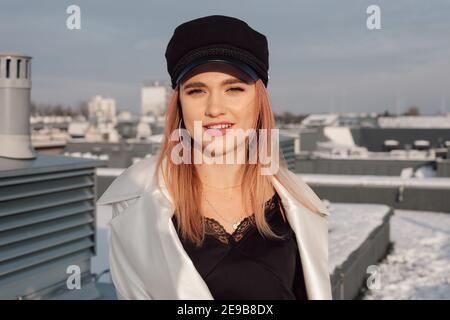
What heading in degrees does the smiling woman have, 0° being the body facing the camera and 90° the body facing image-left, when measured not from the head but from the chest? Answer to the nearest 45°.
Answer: approximately 0°

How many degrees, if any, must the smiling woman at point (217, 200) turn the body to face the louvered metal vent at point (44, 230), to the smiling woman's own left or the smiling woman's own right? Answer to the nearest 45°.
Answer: approximately 135° to the smiling woman's own right

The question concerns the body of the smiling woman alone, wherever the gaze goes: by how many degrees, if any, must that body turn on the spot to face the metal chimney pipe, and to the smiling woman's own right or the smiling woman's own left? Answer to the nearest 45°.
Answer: approximately 135° to the smiling woman's own right
